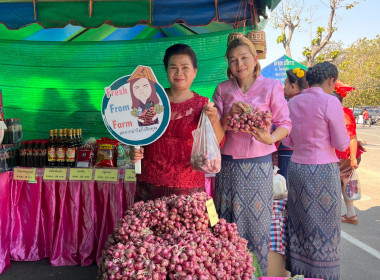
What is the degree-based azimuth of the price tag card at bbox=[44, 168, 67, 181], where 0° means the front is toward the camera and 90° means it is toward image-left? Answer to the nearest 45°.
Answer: approximately 0°

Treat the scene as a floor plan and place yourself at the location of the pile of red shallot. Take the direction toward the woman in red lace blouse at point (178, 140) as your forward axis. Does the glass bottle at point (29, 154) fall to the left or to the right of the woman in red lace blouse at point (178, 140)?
left

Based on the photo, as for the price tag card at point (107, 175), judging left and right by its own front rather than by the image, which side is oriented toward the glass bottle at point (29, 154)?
right

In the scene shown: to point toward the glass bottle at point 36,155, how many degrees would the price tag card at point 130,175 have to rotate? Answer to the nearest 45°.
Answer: approximately 90° to its right
